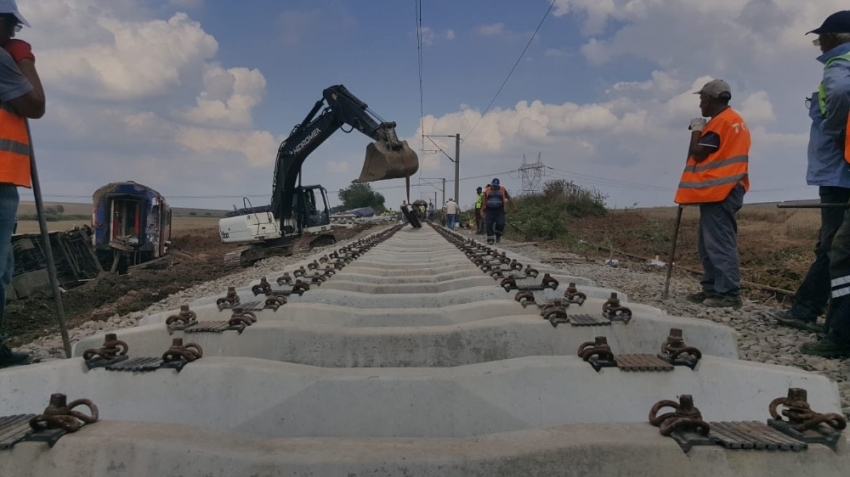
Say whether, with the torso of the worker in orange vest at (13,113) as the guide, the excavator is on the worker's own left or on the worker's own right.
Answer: on the worker's own left

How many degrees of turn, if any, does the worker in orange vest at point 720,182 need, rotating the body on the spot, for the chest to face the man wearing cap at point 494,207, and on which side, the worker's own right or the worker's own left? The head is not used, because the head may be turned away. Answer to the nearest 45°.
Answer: approximately 45° to the worker's own right

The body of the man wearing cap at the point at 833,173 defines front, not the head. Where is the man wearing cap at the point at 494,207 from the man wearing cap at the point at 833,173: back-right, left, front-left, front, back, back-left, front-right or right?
front-right

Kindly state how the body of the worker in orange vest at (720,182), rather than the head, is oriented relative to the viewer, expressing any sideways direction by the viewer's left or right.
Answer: facing to the left of the viewer

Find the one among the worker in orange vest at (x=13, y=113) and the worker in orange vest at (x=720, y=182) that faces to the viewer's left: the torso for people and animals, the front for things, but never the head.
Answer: the worker in orange vest at (x=720, y=182)

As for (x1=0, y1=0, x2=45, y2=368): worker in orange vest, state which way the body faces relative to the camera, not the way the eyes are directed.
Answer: to the viewer's right

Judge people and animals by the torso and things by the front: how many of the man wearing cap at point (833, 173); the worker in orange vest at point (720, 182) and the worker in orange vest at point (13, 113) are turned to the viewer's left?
2

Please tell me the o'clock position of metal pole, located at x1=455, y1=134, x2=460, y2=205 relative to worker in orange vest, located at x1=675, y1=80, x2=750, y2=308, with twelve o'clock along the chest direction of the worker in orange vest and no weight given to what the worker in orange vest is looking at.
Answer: The metal pole is roughly at 2 o'clock from the worker in orange vest.

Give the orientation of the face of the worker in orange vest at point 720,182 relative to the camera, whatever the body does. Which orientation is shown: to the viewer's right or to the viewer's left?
to the viewer's left

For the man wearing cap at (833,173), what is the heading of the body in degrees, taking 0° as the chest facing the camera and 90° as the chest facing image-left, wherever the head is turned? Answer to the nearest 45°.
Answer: approximately 90°

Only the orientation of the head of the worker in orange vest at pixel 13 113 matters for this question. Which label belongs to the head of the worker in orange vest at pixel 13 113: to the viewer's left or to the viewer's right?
to the viewer's right

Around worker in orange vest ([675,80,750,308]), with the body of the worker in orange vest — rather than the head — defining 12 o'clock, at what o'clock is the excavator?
The excavator is roughly at 1 o'clock from the worker in orange vest.

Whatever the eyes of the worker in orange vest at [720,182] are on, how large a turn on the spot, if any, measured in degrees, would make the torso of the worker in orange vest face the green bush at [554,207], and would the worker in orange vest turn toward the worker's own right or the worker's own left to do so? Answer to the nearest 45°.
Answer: approximately 90° to the worker's own right
